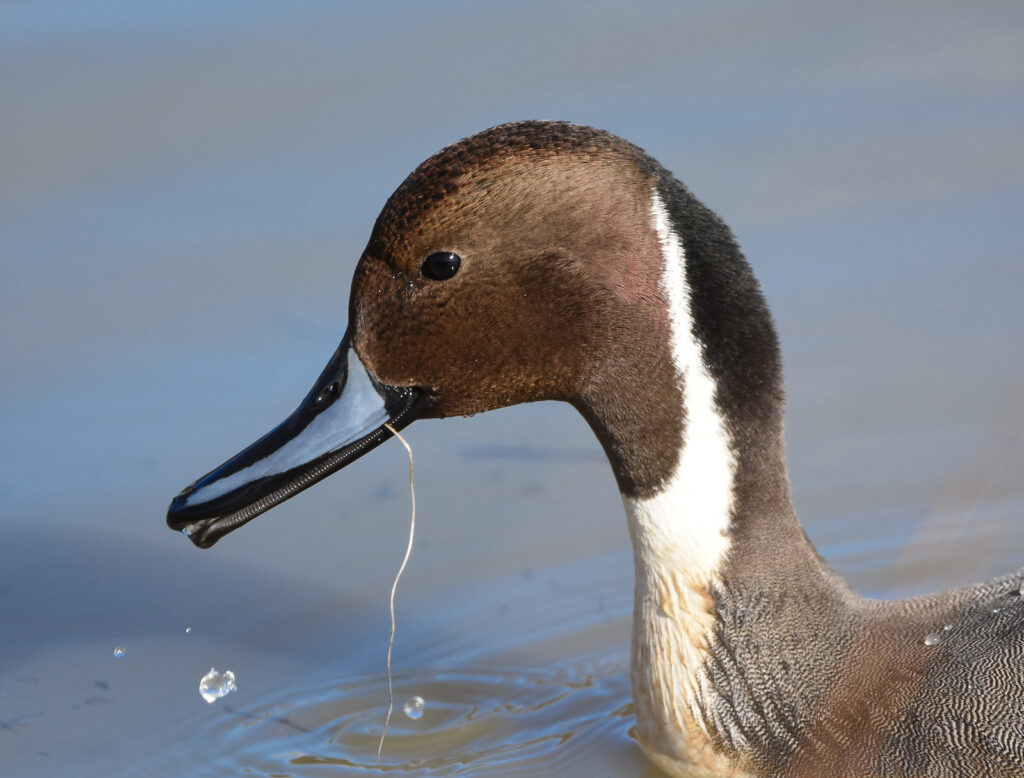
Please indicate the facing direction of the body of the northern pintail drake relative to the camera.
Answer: to the viewer's left

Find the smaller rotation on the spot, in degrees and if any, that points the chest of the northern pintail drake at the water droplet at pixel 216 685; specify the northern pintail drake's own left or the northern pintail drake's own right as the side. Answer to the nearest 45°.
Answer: approximately 45° to the northern pintail drake's own right

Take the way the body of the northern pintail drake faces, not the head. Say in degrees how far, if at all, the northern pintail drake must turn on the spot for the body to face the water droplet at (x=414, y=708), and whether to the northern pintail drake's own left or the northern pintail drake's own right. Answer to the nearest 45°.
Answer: approximately 45° to the northern pintail drake's own right
